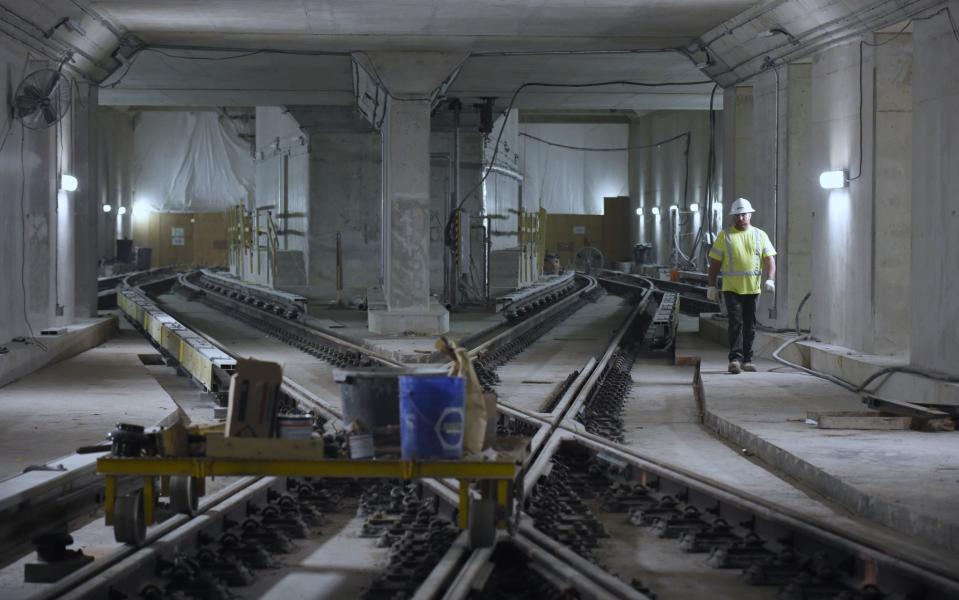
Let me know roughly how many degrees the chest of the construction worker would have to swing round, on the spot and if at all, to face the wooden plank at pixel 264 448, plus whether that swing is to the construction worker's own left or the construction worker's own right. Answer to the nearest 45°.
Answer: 0° — they already face it

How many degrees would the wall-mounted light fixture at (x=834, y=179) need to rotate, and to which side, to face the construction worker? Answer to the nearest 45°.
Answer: approximately 45° to its left

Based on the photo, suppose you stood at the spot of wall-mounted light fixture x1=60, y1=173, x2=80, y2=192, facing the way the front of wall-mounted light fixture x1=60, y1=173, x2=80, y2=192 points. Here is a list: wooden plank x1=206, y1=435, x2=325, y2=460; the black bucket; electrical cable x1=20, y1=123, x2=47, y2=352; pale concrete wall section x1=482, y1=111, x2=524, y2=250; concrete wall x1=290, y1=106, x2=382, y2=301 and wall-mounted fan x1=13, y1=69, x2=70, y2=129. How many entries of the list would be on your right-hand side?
4

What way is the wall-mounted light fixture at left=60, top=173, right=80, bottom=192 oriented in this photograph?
to the viewer's right

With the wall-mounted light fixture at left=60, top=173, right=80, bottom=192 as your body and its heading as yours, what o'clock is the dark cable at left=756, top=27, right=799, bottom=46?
The dark cable is roughly at 1 o'clock from the wall-mounted light fixture.

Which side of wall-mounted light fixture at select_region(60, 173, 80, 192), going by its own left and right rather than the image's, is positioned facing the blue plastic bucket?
right

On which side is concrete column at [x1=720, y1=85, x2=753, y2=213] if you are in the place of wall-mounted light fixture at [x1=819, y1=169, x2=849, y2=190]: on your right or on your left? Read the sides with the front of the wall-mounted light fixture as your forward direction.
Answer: on your right

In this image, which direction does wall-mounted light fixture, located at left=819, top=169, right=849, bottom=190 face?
to the viewer's left

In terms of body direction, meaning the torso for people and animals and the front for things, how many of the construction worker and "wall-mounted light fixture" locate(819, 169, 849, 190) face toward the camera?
1

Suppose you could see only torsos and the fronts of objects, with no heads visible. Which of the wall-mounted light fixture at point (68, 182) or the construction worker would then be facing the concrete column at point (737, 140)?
the wall-mounted light fixture

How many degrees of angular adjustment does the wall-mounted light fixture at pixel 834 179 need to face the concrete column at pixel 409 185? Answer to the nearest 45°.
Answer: approximately 45° to its right

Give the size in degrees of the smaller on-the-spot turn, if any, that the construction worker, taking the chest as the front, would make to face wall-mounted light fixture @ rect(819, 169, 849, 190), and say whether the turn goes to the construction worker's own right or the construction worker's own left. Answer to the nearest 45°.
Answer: approximately 135° to the construction worker's own left

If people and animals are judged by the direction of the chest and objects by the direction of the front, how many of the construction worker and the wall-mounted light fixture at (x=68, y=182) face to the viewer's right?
1

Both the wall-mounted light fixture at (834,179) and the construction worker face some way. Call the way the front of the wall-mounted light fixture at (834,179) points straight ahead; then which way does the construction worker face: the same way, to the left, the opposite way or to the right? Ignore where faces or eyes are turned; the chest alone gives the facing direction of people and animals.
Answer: to the left

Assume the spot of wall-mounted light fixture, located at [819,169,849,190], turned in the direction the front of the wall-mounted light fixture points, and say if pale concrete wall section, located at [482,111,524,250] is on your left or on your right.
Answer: on your right

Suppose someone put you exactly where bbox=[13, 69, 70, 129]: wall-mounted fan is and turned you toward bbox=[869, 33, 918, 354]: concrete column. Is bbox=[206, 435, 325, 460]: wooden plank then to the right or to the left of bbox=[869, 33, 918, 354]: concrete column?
right

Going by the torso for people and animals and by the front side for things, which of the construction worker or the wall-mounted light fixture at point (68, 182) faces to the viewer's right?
the wall-mounted light fixture

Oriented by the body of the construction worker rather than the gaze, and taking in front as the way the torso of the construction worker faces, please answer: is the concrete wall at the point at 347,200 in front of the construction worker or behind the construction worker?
behind
